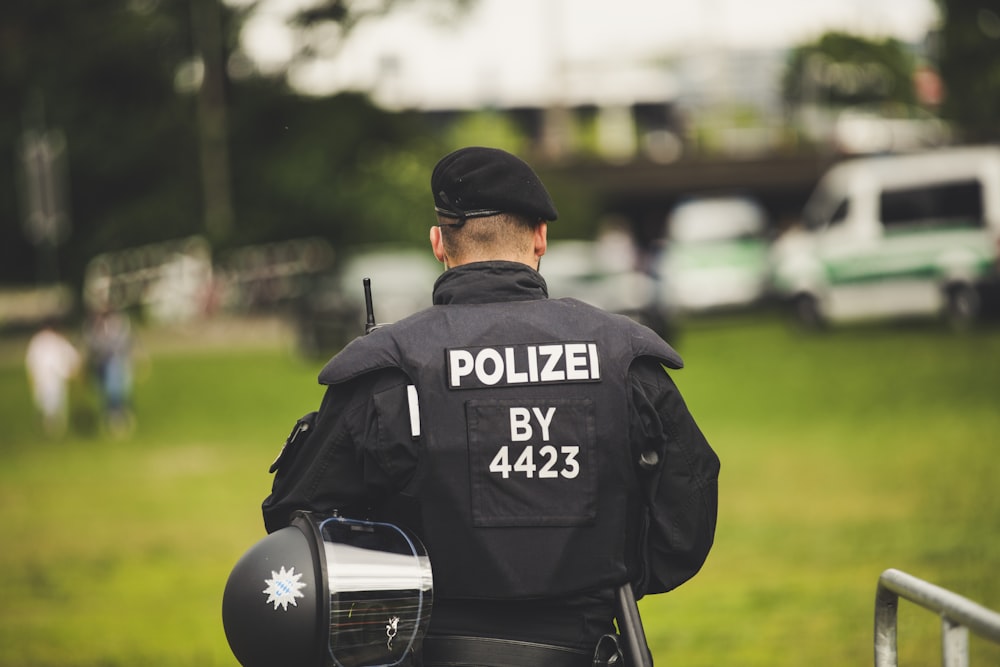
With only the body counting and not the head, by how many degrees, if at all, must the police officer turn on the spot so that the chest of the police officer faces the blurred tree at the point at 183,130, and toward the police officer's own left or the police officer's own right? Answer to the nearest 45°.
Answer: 0° — they already face it

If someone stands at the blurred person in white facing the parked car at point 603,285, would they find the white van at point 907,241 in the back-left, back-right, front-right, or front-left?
front-right

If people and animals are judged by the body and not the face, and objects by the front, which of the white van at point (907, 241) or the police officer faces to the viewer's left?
the white van

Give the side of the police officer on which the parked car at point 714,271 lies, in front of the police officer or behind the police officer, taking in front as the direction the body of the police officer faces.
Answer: in front

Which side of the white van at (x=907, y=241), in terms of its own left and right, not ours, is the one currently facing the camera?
left

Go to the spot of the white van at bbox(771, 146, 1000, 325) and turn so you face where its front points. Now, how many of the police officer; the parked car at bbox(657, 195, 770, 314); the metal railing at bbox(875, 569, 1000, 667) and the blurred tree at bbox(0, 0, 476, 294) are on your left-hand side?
2

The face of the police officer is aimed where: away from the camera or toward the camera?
away from the camera

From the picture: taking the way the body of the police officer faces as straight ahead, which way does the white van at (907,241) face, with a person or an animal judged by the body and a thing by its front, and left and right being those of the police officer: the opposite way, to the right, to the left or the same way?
to the left

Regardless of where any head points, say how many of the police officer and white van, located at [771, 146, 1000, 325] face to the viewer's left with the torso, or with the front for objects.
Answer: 1

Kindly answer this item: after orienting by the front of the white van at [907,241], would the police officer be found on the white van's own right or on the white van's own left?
on the white van's own left

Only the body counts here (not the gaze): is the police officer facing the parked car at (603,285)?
yes

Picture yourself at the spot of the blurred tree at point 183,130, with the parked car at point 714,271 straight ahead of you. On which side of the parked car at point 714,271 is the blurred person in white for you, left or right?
right

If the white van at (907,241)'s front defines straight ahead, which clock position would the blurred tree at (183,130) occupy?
The blurred tree is roughly at 1 o'clock from the white van.

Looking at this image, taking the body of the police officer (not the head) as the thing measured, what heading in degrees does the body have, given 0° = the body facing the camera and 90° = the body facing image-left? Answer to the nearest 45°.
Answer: approximately 180°
